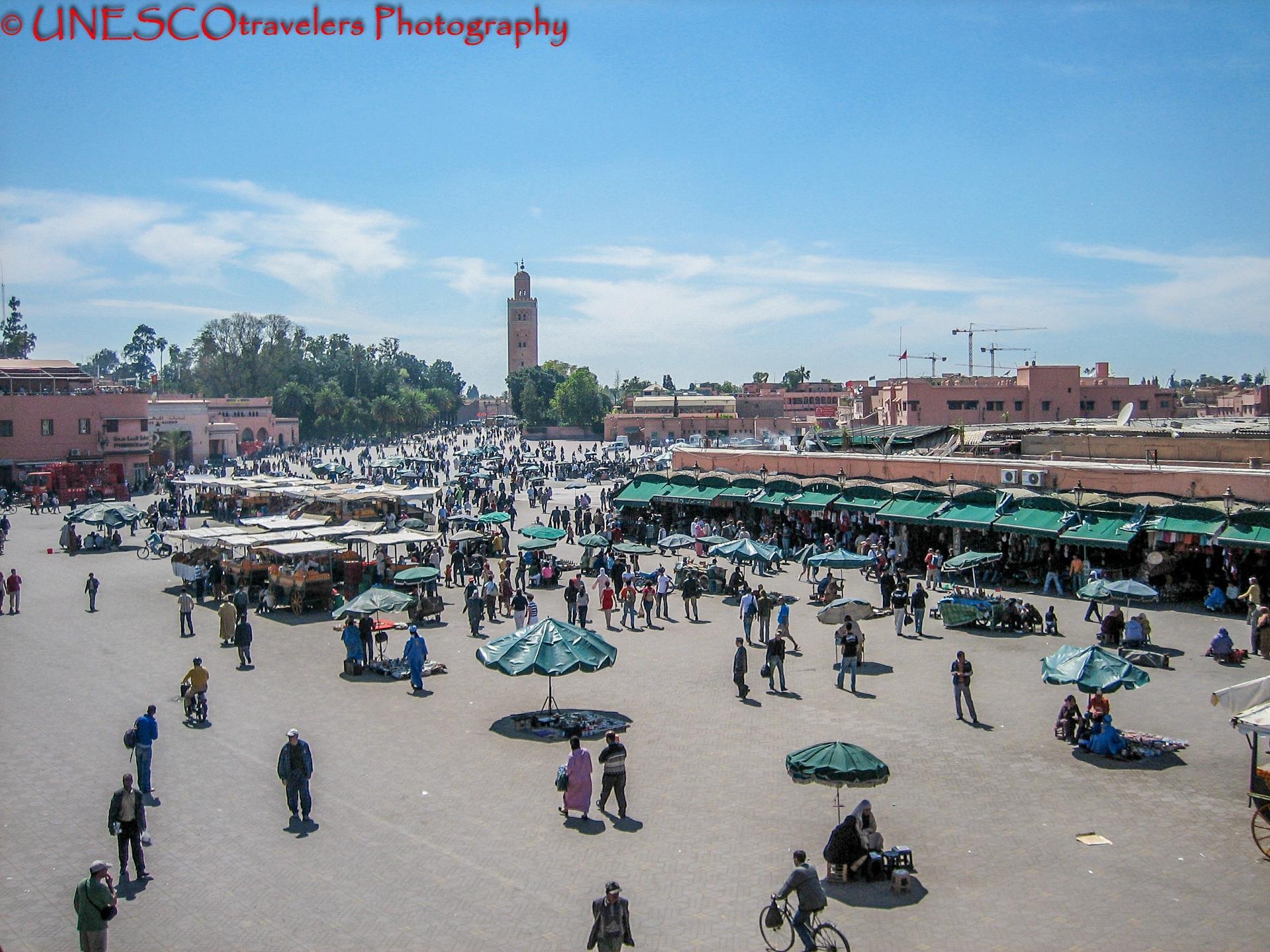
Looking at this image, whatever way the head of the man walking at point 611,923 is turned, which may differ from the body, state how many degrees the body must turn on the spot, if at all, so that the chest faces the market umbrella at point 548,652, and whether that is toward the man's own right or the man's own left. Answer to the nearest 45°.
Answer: approximately 180°

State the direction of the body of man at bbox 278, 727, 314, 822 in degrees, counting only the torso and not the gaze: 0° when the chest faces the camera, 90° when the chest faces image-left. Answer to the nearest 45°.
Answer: approximately 0°

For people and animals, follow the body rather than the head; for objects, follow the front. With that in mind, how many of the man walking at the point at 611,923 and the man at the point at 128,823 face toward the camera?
2

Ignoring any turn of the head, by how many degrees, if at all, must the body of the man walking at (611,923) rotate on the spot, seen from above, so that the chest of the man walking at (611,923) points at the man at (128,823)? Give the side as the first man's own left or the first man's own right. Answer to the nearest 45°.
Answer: approximately 135° to the first man's own right

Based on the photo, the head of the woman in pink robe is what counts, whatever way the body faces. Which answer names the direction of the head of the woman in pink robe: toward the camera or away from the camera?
away from the camera

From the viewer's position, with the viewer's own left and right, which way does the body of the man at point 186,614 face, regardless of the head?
facing away from the viewer

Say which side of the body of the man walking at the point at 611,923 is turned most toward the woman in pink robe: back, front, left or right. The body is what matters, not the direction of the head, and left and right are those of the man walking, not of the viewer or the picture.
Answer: back
